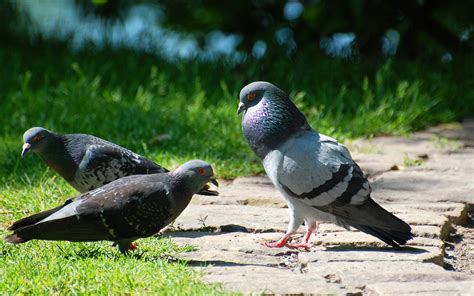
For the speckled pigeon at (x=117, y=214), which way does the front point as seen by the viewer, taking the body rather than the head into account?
to the viewer's right

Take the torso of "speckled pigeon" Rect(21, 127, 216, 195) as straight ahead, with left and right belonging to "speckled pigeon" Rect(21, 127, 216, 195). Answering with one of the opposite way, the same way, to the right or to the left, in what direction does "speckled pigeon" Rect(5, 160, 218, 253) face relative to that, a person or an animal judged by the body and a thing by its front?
the opposite way

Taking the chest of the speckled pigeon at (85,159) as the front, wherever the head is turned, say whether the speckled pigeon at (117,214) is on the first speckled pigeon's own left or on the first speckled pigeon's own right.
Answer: on the first speckled pigeon's own left

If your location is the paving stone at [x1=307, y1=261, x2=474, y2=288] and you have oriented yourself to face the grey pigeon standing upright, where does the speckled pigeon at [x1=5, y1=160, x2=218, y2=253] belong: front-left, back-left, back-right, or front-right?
front-left

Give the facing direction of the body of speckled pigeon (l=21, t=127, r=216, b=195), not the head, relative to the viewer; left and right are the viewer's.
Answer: facing to the left of the viewer

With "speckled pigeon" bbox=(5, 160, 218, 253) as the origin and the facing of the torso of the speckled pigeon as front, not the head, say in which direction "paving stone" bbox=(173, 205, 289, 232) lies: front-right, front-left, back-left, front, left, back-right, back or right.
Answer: front-left

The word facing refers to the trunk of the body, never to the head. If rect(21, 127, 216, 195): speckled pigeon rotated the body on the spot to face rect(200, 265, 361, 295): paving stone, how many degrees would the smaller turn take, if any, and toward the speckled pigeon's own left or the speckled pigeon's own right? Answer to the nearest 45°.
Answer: approximately 135° to the speckled pigeon's own left

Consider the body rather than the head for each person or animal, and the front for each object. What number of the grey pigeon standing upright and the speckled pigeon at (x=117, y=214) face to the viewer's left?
1

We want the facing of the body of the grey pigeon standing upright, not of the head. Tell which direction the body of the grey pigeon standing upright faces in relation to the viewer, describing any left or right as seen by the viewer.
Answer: facing to the left of the viewer

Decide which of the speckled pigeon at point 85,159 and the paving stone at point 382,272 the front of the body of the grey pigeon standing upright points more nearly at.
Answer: the speckled pigeon

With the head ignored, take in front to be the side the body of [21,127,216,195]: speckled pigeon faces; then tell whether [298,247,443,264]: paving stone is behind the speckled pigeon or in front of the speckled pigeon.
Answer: behind

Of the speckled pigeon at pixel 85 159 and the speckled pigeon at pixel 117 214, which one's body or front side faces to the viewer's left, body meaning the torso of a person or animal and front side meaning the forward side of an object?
the speckled pigeon at pixel 85 159
